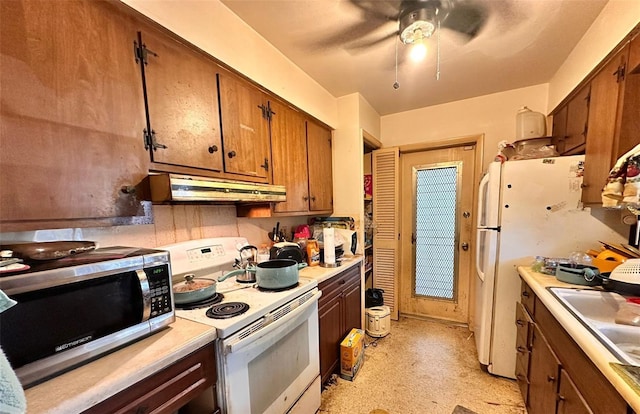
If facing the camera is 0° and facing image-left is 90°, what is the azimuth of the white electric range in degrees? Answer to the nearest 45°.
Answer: approximately 315°

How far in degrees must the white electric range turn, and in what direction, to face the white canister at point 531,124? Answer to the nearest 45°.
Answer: approximately 45° to its left

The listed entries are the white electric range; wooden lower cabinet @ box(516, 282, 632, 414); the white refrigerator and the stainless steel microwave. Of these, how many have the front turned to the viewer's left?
2

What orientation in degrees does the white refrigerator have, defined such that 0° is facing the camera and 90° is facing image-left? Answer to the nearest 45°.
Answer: approximately 90°

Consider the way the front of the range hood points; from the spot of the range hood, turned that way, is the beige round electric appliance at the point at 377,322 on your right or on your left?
on your left

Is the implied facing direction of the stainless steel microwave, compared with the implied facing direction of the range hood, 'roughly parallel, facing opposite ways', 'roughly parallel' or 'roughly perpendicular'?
roughly parallel

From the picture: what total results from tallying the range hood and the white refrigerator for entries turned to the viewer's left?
1

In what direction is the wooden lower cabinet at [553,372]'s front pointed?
to the viewer's left

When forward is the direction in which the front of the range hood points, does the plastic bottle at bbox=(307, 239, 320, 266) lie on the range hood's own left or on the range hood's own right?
on the range hood's own left

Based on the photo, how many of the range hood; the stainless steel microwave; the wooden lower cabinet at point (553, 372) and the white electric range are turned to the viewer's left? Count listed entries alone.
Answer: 1

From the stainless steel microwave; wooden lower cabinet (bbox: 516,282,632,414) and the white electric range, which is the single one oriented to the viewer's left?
the wooden lower cabinet

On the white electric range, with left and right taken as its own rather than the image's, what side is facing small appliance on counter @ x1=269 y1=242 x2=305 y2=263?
left

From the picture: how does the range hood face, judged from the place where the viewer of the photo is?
facing the viewer and to the right of the viewer

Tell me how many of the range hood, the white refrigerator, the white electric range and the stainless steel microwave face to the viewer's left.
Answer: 1
